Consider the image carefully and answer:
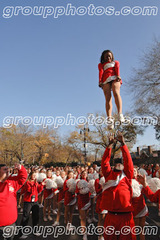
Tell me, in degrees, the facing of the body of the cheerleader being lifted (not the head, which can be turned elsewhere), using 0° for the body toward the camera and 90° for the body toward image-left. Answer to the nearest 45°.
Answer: approximately 0°
